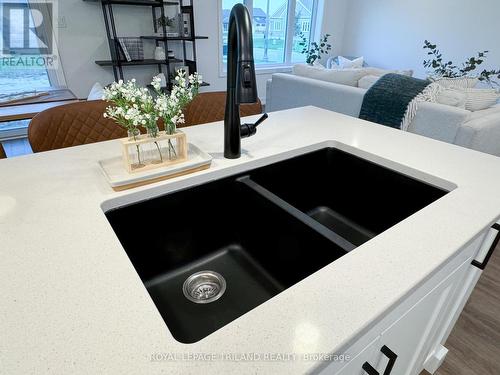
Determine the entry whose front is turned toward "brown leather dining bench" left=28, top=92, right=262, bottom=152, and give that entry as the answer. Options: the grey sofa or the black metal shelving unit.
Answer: the black metal shelving unit

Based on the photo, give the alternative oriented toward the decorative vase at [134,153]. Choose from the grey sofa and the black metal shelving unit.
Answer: the black metal shelving unit

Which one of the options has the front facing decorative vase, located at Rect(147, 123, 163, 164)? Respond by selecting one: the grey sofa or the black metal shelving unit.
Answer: the black metal shelving unit

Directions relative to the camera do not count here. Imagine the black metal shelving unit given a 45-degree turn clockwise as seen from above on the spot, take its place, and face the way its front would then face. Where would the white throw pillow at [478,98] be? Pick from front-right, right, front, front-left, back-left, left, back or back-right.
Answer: left

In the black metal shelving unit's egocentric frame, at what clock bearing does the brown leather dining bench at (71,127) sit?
The brown leather dining bench is roughly at 12 o'clock from the black metal shelving unit.

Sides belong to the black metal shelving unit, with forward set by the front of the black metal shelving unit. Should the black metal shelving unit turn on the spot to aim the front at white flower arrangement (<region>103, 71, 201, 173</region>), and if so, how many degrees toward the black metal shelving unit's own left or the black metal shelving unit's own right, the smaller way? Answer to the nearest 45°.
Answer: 0° — it already faces it

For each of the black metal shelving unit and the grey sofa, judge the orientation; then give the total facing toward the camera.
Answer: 1

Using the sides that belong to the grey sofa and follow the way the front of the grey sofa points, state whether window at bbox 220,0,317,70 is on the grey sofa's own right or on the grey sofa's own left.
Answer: on the grey sofa's own left

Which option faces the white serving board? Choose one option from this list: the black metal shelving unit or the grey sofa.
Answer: the black metal shelving unit

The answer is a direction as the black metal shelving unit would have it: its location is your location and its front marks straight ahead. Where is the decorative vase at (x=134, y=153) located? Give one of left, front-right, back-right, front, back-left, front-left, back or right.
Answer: front

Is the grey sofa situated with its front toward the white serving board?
no

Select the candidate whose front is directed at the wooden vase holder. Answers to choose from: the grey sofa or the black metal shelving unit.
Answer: the black metal shelving unit

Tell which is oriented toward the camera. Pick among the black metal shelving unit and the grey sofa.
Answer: the black metal shelving unit

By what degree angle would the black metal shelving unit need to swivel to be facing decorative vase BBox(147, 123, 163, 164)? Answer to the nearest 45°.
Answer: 0° — it already faces it

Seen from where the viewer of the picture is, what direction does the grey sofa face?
facing away from the viewer and to the right of the viewer

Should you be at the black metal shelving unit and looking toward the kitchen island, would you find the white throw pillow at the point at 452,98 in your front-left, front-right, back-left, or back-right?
front-left

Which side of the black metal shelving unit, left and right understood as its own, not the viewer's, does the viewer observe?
front

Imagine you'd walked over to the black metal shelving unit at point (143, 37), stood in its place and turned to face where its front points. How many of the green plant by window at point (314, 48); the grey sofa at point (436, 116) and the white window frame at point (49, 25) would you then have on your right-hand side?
1
